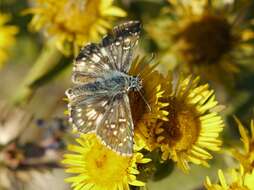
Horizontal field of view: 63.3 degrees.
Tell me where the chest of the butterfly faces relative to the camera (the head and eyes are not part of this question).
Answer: to the viewer's right
